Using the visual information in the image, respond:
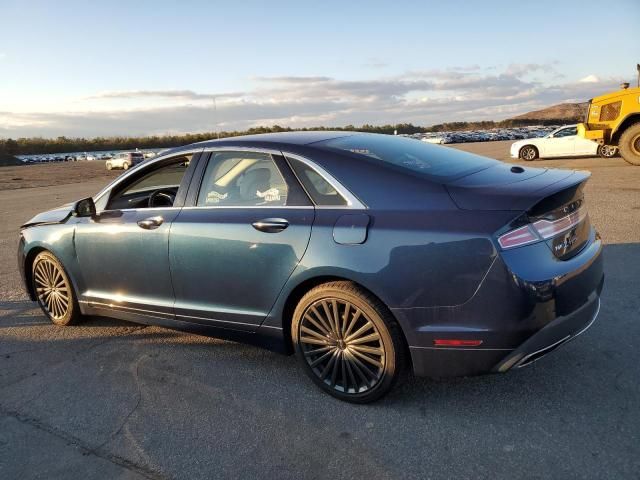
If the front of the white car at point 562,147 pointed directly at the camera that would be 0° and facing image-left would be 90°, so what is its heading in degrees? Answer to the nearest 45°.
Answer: approximately 90°

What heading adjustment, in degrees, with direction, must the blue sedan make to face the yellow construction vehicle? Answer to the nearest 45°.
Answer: approximately 90° to its right

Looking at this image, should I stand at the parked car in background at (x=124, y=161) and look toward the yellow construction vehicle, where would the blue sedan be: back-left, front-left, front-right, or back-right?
front-right

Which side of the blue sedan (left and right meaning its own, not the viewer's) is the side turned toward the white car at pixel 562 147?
right

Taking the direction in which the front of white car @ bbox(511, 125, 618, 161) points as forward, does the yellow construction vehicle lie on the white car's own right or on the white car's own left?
on the white car's own left

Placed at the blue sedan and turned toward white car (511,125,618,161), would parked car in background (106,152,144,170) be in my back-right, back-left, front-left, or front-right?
front-left

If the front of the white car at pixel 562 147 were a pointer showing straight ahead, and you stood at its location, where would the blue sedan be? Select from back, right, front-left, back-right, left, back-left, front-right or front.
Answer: left

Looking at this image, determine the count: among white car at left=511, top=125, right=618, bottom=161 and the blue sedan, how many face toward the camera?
0

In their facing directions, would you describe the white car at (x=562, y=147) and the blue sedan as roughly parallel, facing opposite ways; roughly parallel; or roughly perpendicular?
roughly parallel
